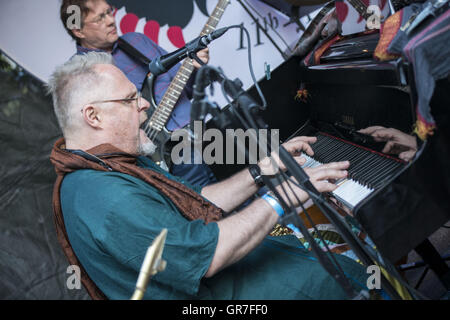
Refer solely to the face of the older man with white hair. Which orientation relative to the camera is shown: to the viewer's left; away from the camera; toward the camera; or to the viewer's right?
to the viewer's right

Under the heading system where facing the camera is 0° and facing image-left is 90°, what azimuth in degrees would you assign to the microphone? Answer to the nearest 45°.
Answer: approximately 90°

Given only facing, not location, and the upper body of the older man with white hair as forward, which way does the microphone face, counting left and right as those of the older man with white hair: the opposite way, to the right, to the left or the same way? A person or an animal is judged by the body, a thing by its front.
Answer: the opposite way

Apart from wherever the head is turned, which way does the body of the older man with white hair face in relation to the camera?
to the viewer's right

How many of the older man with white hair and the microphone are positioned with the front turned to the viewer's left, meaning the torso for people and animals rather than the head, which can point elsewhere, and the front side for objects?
1
